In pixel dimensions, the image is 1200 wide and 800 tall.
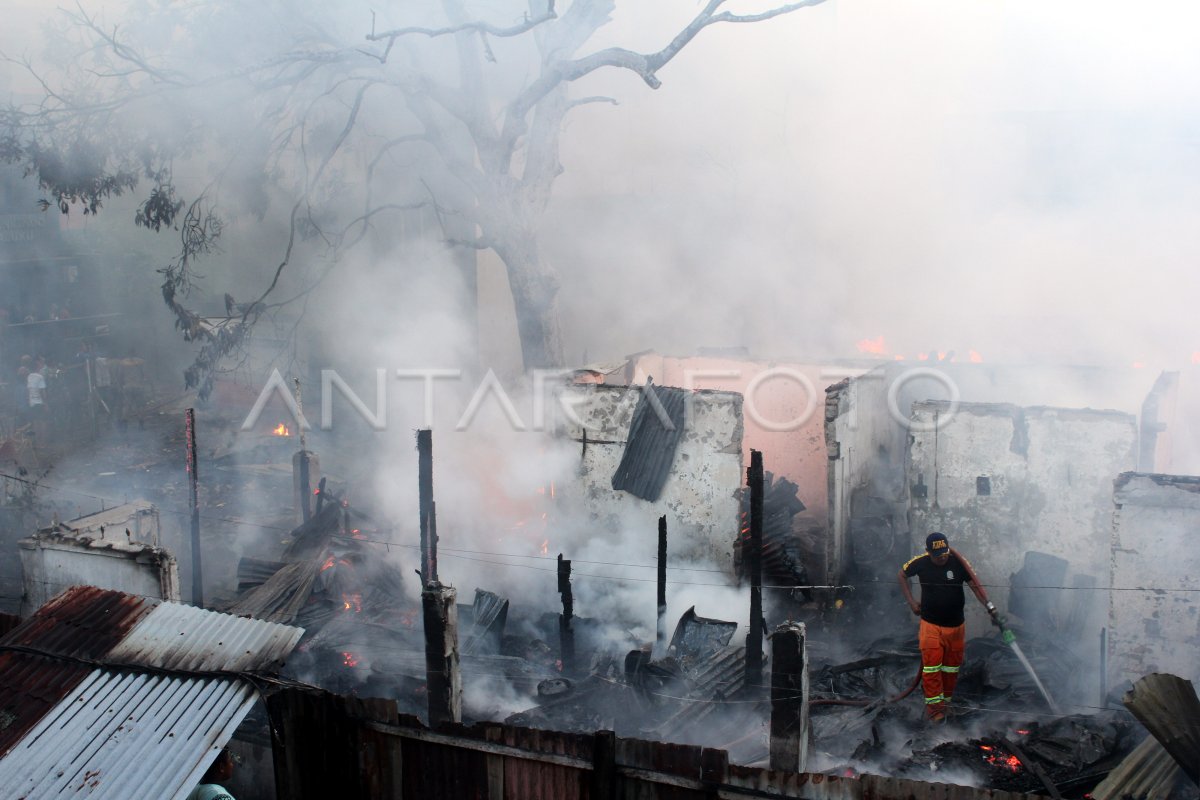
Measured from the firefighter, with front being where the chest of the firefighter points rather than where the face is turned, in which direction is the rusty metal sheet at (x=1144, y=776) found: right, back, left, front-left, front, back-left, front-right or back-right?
front-left

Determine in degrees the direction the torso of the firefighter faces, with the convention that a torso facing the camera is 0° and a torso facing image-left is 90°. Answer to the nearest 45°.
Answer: approximately 0°

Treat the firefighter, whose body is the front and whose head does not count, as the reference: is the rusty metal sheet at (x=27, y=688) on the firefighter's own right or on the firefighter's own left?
on the firefighter's own right

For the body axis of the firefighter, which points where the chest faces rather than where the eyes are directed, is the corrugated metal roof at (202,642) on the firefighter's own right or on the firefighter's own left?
on the firefighter's own right

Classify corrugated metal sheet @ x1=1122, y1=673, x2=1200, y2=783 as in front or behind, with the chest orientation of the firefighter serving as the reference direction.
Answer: in front

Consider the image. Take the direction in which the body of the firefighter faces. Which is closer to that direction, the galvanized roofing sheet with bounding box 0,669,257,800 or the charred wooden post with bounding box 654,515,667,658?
the galvanized roofing sheet

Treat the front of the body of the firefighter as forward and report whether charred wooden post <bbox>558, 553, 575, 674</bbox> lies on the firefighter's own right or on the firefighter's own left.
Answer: on the firefighter's own right

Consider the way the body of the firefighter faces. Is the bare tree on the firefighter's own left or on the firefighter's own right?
on the firefighter's own right

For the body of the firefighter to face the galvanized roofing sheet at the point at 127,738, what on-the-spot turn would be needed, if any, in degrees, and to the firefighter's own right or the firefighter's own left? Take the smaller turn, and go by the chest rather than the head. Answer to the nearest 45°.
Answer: approximately 45° to the firefighter's own right
